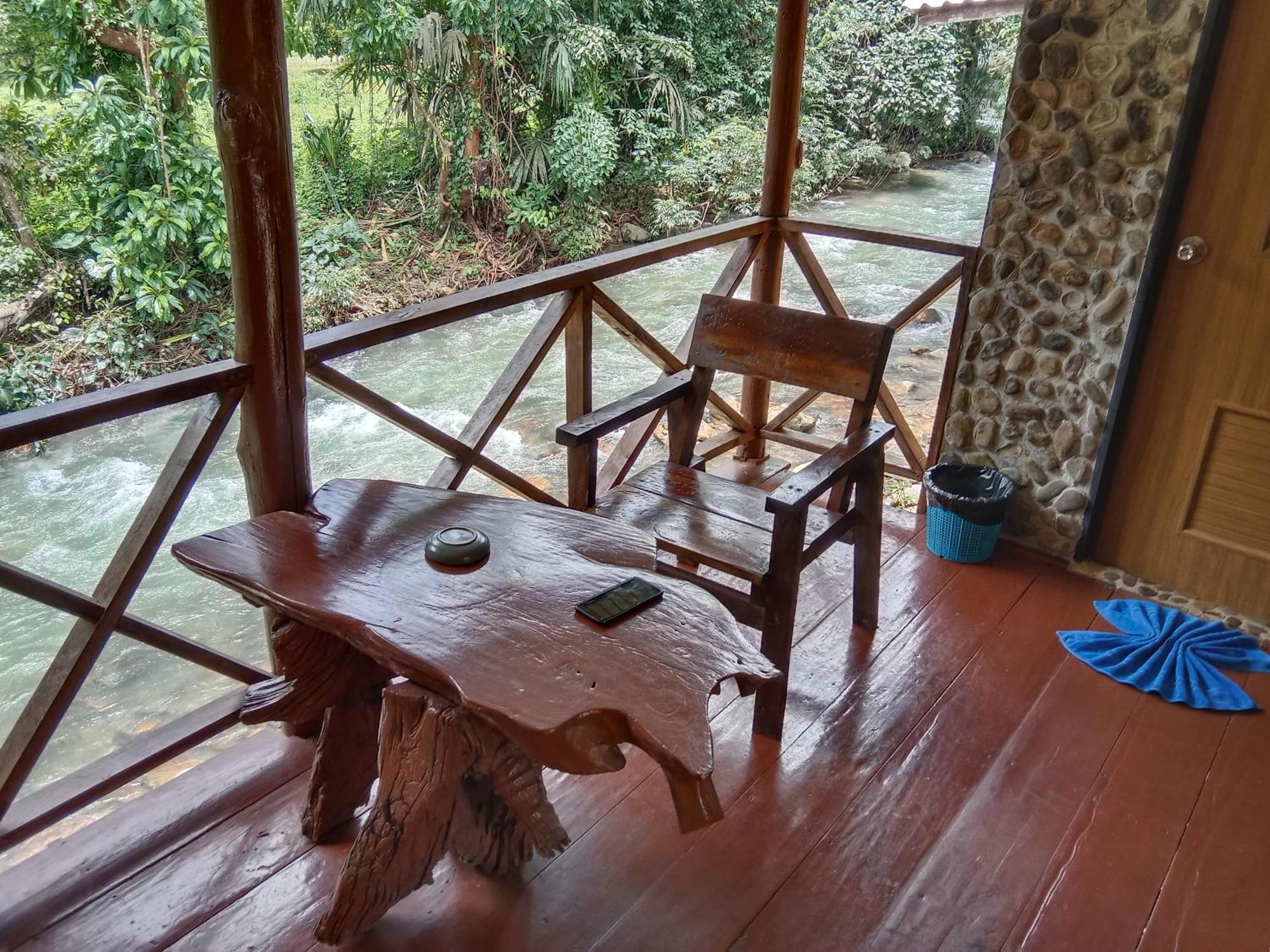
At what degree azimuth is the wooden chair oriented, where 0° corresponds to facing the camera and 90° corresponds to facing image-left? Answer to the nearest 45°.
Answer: approximately 45°

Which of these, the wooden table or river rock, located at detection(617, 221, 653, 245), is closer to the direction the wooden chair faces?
the wooden table

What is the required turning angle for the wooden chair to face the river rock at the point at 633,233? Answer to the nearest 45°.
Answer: approximately 135° to its right

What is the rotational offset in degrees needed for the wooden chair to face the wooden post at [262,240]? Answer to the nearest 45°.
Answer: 0° — it already faces it

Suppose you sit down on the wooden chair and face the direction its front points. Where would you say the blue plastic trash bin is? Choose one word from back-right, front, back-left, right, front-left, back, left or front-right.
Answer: back

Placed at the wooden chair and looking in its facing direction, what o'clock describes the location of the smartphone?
The smartphone is roughly at 11 o'clock from the wooden chair.

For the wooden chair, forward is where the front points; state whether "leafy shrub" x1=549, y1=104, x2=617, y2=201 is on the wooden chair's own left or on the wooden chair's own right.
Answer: on the wooden chair's own right

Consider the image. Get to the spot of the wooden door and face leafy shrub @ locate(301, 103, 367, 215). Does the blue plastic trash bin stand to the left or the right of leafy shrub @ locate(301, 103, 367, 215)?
left

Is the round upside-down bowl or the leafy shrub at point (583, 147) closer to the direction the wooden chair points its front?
the round upside-down bowl

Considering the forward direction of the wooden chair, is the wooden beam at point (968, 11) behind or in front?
behind

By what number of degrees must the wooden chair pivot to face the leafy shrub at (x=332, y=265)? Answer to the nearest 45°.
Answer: approximately 90° to its right

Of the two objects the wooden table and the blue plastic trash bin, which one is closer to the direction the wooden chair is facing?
the wooden table

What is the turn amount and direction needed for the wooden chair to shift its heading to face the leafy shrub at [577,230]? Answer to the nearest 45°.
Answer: approximately 135° to its right

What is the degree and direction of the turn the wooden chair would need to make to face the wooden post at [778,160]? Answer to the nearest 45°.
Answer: approximately 135° to its right
